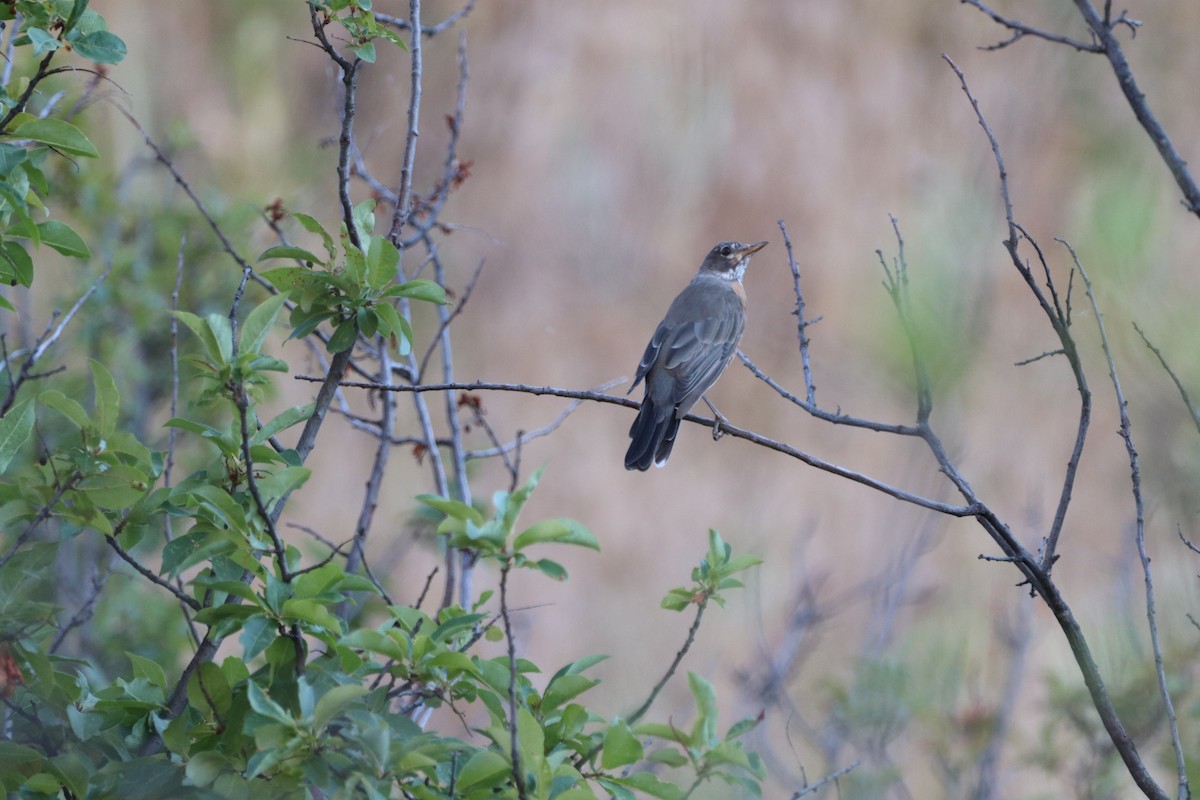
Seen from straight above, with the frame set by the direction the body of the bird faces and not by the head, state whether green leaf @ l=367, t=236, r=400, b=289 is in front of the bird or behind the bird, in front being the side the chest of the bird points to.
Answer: behind

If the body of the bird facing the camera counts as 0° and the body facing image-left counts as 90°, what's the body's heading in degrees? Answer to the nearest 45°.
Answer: approximately 225°

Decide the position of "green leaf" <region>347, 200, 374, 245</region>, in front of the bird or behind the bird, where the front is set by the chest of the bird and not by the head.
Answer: behind

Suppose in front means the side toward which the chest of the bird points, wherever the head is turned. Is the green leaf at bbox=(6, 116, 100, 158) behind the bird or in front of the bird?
behind
